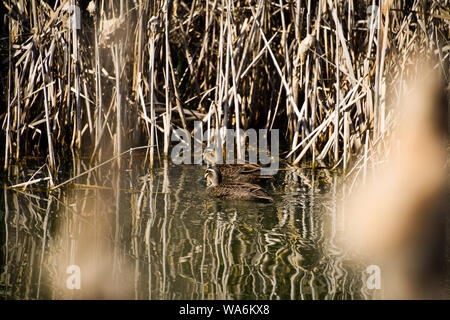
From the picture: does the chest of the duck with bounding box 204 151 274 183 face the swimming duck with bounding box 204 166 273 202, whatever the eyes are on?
no

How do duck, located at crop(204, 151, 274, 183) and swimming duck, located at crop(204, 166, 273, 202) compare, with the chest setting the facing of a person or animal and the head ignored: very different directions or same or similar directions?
same or similar directions

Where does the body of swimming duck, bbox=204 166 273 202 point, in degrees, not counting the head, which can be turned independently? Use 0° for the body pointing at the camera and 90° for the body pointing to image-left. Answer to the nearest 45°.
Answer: approximately 90°

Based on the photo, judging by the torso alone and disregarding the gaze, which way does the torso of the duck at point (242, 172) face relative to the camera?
to the viewer's left

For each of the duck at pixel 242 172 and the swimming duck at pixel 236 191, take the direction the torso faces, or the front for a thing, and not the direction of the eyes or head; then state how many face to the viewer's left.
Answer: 2

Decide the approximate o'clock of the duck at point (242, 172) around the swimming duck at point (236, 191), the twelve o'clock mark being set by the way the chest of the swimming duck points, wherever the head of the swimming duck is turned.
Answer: The duck is roughly at 3 o'clock from the swimming duck.
